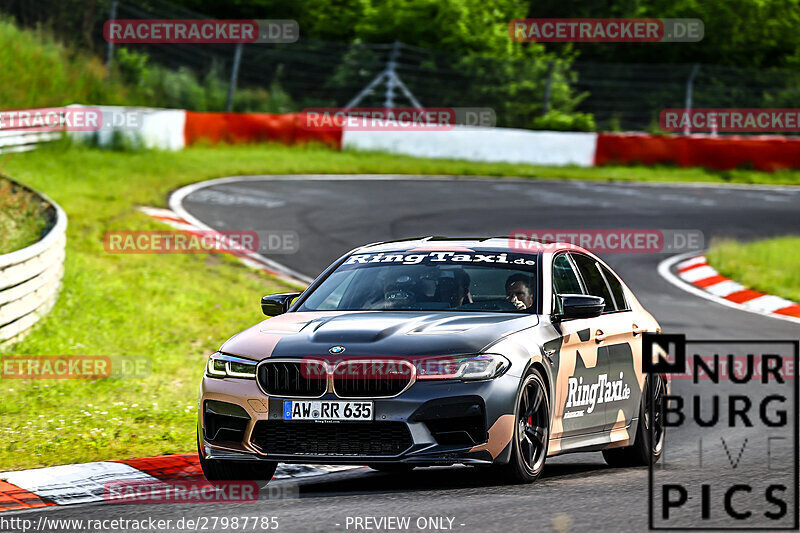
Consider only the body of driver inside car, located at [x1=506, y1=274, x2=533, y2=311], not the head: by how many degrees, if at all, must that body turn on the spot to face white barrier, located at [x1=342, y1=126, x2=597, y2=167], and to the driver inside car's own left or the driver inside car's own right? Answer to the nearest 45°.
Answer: approximately 135° to the driver inside car's own right

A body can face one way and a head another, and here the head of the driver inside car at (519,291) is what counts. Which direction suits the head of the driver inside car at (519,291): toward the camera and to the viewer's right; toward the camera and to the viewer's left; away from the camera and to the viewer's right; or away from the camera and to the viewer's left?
toward the camera and to the viewer's left

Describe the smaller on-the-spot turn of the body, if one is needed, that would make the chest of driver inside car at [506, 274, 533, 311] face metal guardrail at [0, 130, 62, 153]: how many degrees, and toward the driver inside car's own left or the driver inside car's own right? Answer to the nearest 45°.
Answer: approximately 90° to the driver inside car's own right

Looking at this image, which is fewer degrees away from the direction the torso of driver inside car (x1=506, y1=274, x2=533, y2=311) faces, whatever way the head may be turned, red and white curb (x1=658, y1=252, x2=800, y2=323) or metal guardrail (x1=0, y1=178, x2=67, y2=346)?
the metal guardrail

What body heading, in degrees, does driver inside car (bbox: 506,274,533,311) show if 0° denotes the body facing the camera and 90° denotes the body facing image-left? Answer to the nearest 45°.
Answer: approximately 45°

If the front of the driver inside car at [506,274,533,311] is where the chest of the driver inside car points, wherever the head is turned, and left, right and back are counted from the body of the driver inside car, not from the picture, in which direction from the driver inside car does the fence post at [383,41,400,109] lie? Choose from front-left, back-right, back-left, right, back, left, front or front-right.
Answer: back-right

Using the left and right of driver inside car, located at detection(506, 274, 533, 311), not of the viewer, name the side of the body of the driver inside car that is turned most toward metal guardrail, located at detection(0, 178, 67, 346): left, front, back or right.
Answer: right

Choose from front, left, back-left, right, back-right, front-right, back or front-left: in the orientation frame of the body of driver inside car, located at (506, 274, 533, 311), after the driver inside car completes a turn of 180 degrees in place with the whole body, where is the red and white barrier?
front-left

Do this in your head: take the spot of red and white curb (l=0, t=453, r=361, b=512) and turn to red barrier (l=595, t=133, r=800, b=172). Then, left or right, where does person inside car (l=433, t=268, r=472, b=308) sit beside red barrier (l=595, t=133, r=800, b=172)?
right

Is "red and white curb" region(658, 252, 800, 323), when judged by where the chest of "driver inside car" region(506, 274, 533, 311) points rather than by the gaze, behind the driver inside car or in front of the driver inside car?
behind
